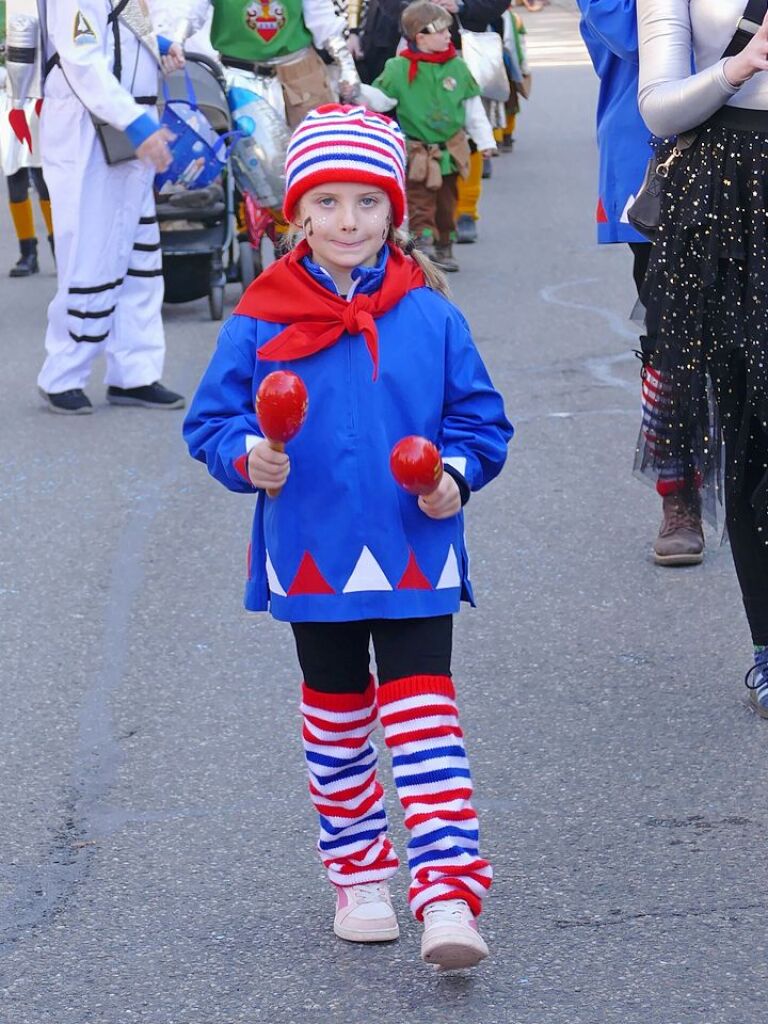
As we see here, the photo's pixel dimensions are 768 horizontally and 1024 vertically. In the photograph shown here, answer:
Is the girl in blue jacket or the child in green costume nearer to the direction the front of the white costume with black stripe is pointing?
the girl in blue jacket

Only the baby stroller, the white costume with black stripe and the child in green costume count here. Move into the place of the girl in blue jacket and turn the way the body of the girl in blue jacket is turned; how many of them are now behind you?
3

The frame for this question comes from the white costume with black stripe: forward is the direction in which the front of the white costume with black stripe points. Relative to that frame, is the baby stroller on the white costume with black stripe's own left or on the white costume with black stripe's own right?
on the white costume with black stripe's own left

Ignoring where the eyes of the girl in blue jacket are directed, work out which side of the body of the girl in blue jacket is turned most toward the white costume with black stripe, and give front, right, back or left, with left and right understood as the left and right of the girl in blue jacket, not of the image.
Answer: back

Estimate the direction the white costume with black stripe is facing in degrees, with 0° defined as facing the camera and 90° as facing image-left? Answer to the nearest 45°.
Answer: approximately 315°

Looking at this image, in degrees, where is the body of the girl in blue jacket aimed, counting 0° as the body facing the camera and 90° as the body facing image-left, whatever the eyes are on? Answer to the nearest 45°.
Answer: approximately 0°

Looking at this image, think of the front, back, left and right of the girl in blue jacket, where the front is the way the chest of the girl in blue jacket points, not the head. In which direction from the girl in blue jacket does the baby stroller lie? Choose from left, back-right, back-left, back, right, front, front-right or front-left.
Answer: back

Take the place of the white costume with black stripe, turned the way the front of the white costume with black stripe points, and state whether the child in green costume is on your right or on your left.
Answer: on your left

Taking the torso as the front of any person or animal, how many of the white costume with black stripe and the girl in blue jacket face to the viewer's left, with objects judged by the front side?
0

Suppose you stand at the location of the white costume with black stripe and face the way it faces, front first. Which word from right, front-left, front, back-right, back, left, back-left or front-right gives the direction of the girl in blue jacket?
front-right

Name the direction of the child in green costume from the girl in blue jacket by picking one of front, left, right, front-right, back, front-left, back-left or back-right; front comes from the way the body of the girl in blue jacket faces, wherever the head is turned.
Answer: back
